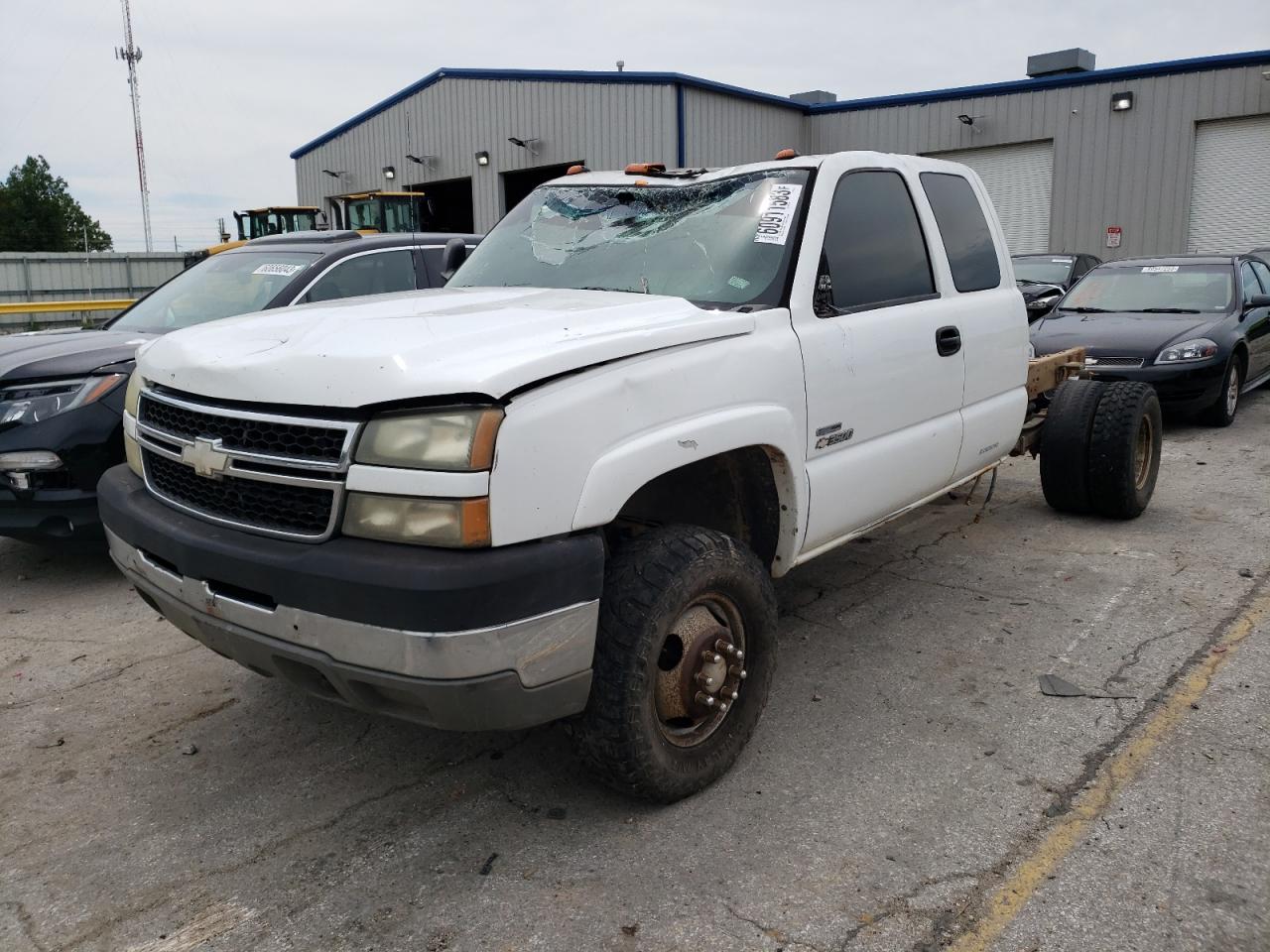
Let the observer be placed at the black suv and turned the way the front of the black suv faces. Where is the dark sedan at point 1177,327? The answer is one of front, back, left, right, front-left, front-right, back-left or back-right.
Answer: back-left

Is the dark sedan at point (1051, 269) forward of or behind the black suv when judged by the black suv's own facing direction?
behind

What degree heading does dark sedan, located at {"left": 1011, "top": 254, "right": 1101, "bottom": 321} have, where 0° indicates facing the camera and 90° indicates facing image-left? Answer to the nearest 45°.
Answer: approximately 45°

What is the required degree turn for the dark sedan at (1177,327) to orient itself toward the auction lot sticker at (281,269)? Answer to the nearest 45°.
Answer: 0° — it already faces it

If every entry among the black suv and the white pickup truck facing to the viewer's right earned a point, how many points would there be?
0

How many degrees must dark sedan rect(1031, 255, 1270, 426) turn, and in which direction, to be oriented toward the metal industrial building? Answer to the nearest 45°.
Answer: approximately 135° to its right

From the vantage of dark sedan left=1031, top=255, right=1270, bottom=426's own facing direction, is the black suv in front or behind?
in front

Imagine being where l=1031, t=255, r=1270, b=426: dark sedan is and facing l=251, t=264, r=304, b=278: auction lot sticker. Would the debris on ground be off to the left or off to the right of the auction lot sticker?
left

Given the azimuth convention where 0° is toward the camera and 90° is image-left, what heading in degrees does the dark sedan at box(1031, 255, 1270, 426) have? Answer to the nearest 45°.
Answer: approximately 45°

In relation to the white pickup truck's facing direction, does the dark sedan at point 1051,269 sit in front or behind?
behind

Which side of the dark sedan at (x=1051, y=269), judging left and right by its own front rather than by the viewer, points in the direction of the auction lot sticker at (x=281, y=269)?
front
